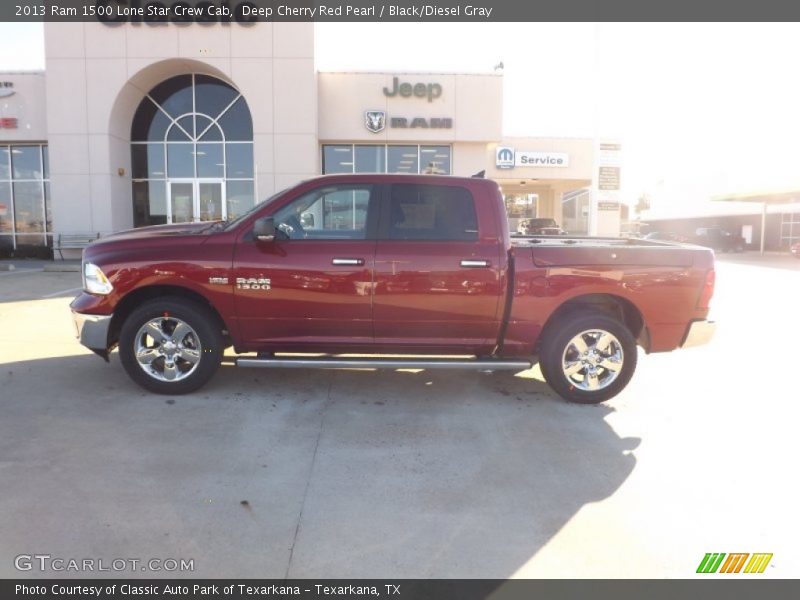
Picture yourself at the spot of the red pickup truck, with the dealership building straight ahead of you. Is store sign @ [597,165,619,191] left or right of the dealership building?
right

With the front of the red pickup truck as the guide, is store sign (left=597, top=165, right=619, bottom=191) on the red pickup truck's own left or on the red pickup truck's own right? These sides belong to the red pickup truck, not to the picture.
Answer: on the red pickup truck's own right

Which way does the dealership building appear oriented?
toward the camera

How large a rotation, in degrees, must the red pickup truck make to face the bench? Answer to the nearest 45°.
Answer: approximately 45° to its right

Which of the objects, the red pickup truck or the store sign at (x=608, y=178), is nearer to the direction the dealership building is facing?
the red pickup truck

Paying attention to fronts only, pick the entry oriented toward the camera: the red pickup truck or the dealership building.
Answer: the dealership building

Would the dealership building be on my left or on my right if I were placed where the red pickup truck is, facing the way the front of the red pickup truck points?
on my right

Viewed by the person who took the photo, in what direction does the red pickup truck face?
facing to the left of the viewer

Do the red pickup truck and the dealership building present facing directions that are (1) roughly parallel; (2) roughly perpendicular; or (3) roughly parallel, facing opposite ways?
roughly perpendicular

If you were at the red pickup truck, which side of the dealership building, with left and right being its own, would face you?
front

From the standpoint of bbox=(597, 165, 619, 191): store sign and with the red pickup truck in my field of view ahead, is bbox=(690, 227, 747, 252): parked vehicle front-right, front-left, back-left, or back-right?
back-left

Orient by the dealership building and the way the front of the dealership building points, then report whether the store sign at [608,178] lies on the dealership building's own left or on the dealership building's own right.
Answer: on the dealership building's own left

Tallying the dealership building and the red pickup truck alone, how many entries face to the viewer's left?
1
